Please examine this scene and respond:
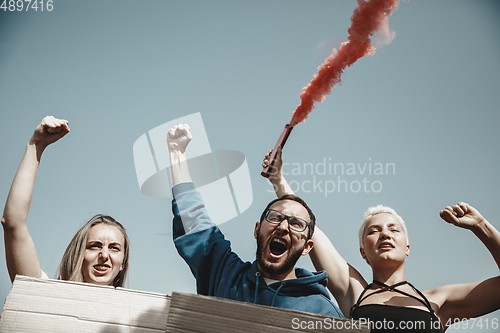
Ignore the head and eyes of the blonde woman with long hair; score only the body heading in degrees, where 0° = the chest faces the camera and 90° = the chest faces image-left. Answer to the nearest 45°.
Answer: approximately 0°

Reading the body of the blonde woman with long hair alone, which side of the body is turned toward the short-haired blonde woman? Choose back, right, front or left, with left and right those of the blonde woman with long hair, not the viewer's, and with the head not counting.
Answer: left

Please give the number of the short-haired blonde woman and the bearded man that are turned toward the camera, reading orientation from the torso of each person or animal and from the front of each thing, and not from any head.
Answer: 2

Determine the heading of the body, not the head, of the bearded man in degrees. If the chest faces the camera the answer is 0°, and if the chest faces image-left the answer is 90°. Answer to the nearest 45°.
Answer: approximately 0°
